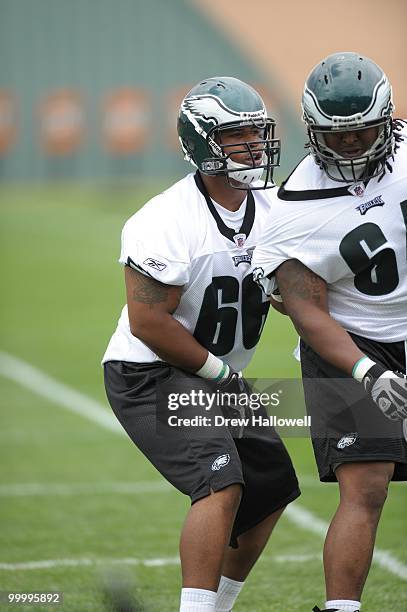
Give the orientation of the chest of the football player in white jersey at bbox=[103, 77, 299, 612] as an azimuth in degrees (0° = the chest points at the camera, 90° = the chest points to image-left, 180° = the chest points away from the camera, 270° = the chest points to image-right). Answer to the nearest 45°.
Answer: approximately 315°
